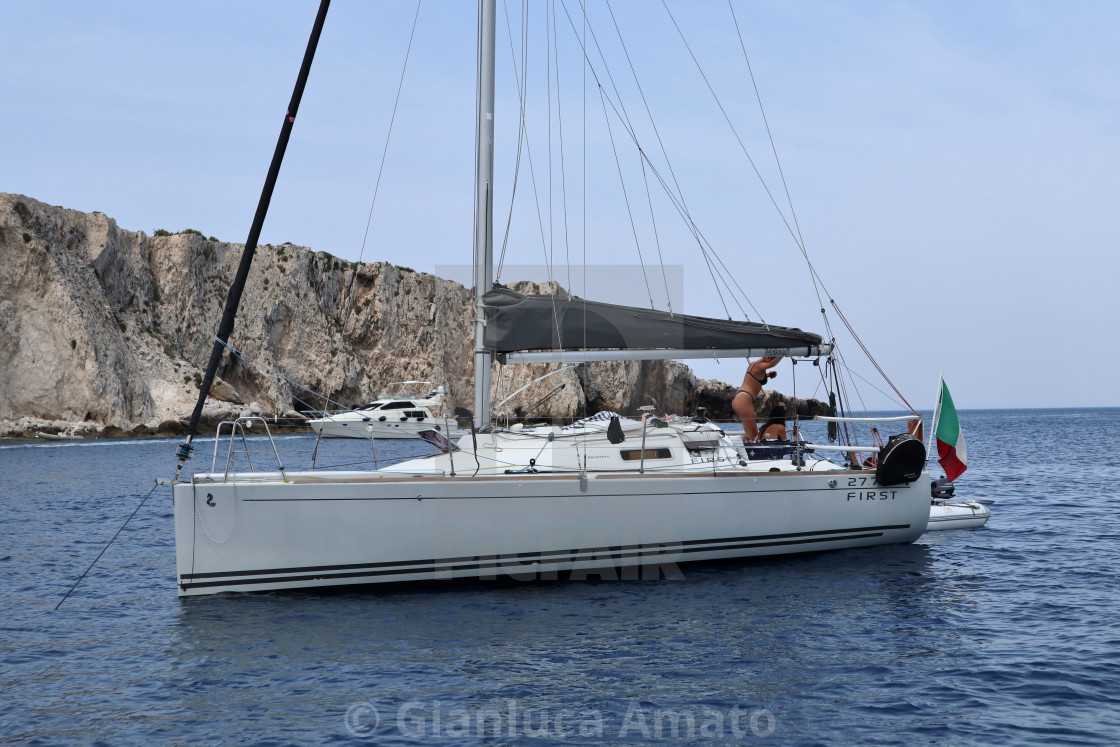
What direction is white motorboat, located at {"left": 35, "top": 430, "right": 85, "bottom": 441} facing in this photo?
to the viewer's left

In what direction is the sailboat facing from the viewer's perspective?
to the viewer's left

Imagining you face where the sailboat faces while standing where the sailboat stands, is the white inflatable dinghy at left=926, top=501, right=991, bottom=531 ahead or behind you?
behind

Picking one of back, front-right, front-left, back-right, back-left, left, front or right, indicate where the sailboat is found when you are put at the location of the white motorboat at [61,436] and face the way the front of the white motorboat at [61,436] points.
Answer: left
